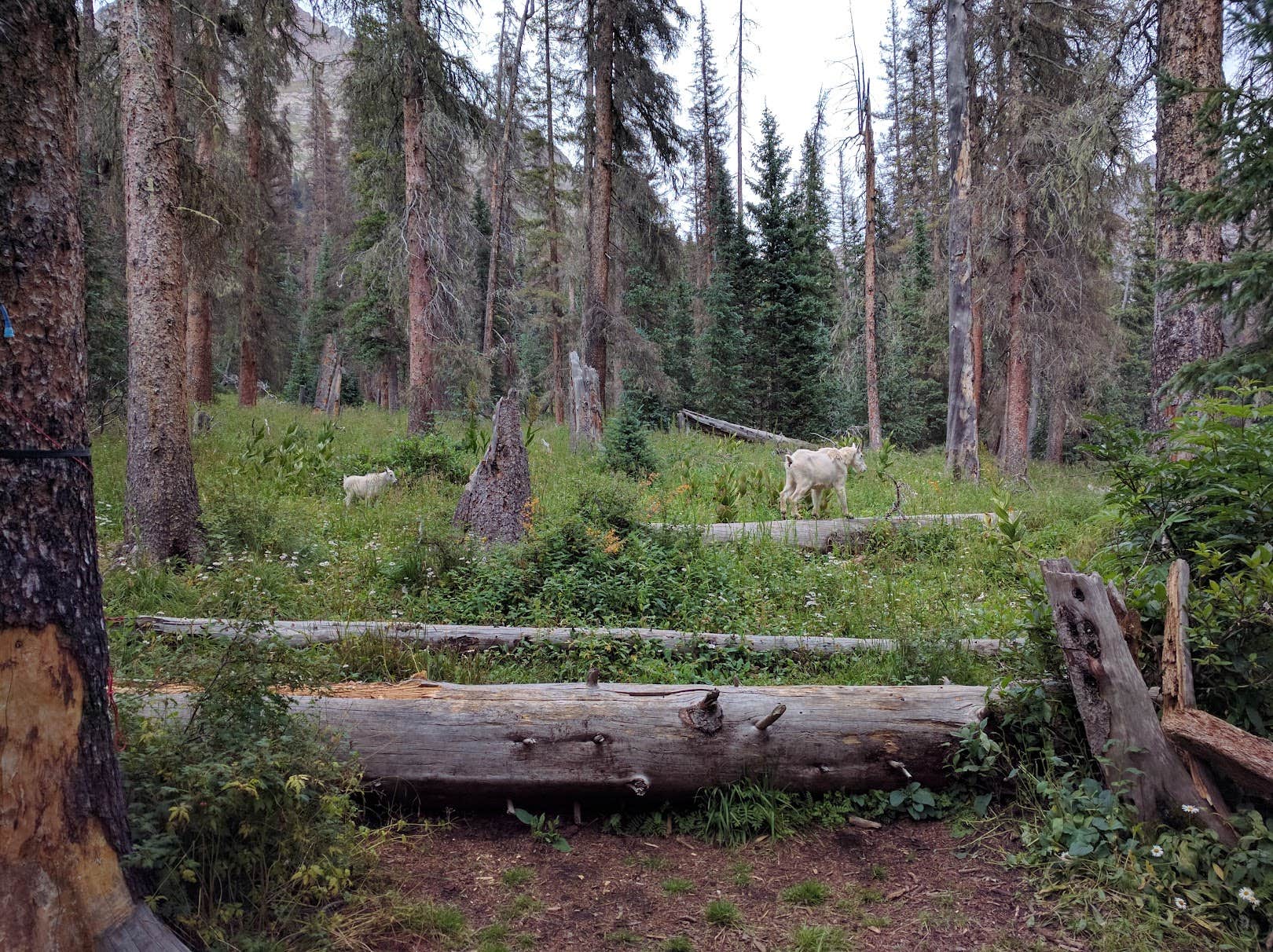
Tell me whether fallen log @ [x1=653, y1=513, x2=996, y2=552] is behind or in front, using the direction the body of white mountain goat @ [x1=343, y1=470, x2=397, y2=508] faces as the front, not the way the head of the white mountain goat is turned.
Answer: in front

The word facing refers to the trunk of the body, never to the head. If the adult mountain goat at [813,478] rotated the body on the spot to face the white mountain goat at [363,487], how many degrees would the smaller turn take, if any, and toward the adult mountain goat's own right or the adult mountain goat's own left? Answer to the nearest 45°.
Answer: approximately 180°

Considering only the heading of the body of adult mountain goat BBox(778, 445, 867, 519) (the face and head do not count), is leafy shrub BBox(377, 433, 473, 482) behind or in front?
behind

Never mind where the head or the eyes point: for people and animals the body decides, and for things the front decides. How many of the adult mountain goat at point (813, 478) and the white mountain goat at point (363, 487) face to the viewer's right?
2

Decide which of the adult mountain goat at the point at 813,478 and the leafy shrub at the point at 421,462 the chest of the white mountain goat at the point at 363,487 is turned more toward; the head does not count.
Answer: the adult mountain goat

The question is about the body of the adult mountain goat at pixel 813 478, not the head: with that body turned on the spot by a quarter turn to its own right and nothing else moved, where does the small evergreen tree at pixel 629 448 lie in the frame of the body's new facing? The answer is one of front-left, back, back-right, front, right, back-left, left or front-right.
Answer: back-right

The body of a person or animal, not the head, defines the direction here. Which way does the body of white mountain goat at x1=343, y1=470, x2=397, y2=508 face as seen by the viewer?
to the viewer's right

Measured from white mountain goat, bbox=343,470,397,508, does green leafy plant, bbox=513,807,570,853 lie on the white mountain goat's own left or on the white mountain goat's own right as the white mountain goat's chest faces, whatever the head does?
on the white mountain goat's own right

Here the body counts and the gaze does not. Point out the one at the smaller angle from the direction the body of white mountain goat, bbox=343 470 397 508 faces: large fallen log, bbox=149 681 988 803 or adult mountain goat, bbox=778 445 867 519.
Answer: the adult mountain goat

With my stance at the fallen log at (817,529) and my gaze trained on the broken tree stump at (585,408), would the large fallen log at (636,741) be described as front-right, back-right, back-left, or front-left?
back-left

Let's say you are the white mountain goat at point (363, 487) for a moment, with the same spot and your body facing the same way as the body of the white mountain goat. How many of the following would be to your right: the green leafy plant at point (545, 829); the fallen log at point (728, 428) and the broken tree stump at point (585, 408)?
1

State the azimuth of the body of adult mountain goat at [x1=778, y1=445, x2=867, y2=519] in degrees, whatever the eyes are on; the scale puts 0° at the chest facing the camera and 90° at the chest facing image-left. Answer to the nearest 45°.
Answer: approximately 270°
